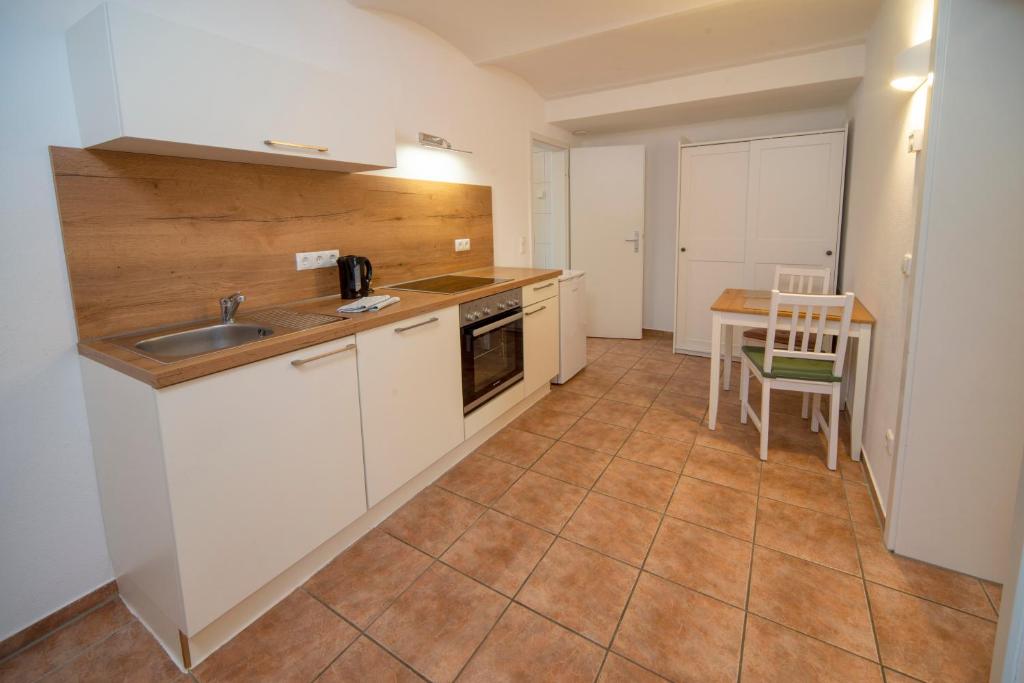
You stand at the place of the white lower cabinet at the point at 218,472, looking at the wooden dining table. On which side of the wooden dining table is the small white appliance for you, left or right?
left

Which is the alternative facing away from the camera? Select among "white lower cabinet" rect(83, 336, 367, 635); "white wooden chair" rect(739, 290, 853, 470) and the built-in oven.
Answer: the white wooden chair

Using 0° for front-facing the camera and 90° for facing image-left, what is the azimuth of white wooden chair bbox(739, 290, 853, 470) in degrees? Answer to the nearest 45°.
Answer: approximately 180°

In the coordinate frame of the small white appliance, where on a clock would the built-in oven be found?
The built-in oven is roughly at 2 o'clock from the small white appliance.

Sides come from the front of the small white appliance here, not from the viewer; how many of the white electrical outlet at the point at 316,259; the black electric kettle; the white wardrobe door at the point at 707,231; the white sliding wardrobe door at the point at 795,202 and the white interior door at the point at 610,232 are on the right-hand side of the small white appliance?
2

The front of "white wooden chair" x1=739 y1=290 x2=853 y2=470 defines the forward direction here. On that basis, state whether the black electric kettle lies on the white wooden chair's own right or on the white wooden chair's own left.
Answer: on the white wooden chair's own left

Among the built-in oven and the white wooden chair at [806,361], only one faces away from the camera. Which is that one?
the white wooden chair

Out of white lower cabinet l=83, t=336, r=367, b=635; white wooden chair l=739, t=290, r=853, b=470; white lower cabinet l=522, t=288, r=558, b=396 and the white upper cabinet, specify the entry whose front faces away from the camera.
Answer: the white wooden chair

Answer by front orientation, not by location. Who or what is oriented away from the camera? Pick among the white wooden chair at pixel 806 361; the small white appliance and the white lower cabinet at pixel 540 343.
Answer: the white wooden chair
